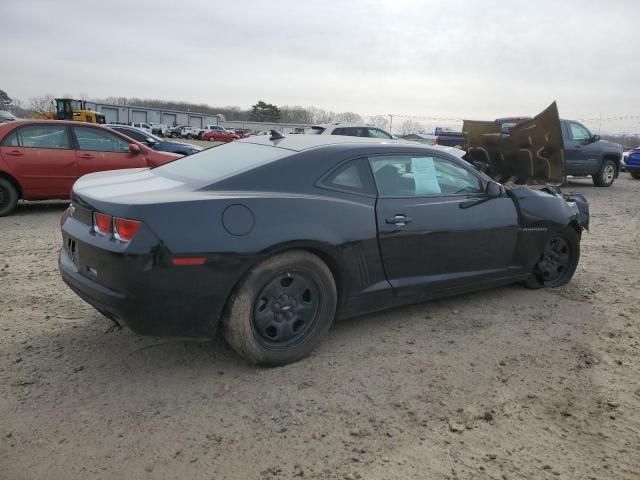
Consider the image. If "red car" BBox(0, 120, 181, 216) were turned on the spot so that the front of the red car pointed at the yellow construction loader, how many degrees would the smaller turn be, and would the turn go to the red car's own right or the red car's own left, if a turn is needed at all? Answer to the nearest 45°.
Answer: approximately 90° to the red car's own left

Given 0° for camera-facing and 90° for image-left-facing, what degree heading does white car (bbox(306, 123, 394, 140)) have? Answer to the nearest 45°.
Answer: approximately 225°

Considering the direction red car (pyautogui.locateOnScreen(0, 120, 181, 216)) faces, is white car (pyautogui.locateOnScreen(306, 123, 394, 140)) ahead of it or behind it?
ahead

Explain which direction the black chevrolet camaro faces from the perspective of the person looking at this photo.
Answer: facing away from the viewer and to the right of the viewer

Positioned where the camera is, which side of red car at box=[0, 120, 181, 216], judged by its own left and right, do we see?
right

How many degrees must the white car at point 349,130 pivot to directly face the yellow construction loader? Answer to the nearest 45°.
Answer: approximately 90° to its left
